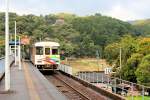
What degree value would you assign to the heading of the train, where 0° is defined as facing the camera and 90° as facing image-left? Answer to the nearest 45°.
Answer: approximately 0°

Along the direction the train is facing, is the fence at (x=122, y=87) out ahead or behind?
ahead
